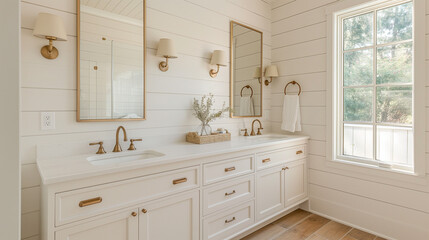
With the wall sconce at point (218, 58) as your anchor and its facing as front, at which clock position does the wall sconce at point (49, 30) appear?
the wall sconce at point (49, 30) is roughly at 3 o'clock from the wall sconce at point (218, 58).

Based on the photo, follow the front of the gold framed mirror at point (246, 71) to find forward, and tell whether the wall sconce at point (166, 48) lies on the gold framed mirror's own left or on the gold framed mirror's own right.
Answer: on the gold framed mirror's own right

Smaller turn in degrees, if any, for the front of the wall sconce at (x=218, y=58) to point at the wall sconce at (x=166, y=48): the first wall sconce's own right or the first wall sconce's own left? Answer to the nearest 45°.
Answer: approximately 90° to the first wall sconce's own right

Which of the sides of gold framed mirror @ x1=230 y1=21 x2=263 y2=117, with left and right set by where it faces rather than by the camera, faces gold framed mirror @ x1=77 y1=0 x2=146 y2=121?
right

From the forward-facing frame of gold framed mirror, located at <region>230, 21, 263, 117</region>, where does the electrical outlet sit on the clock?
The electrical outlet is roughly at 3 o'clock from the gold framed mirror.
